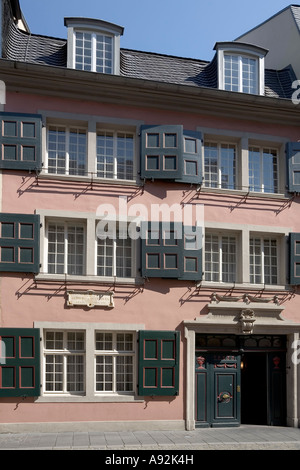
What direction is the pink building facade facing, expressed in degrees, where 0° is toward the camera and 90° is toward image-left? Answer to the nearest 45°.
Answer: approximately 0°
